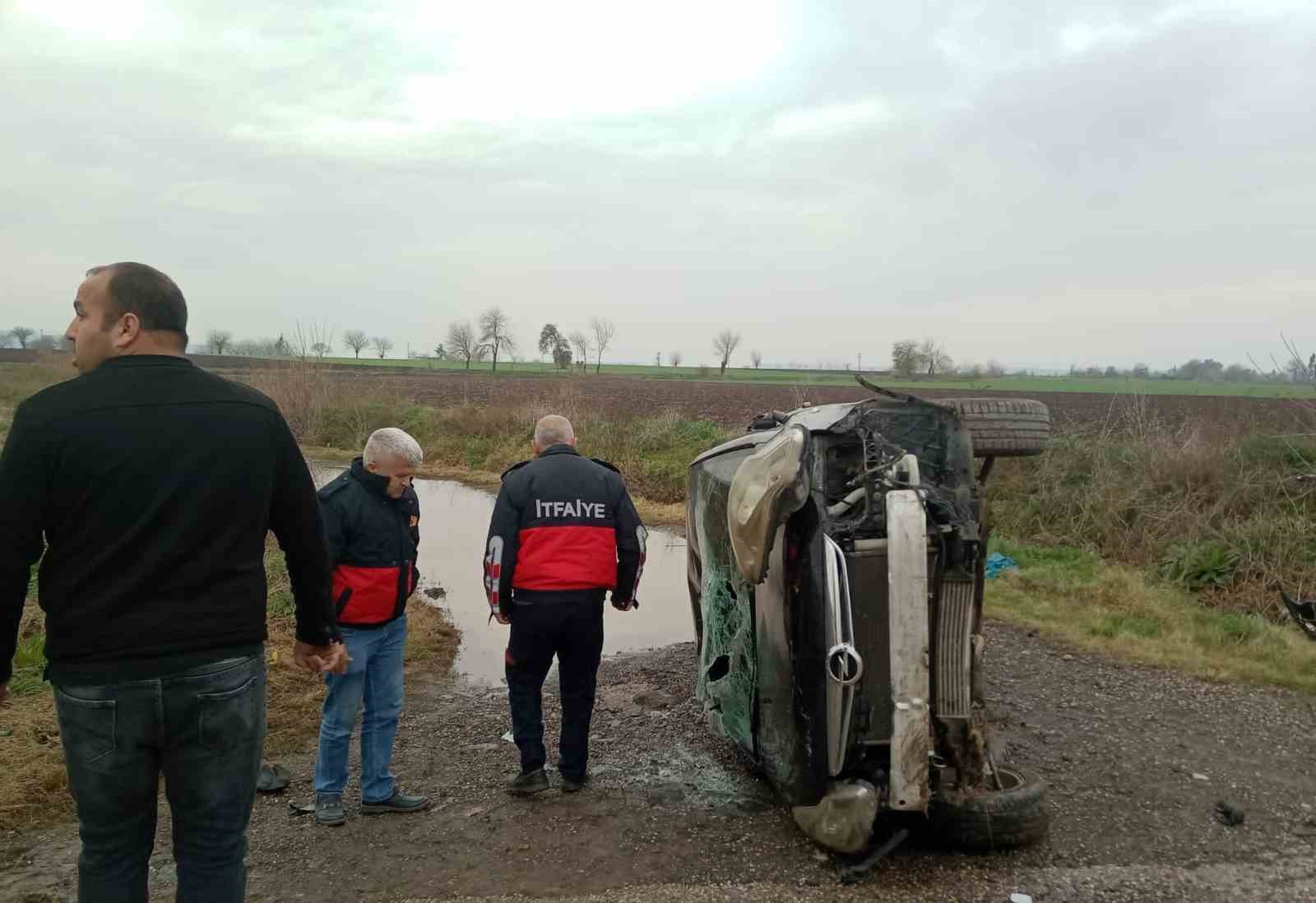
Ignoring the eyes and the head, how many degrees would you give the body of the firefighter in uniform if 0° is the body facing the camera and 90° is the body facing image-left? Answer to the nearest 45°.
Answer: approximately 180°

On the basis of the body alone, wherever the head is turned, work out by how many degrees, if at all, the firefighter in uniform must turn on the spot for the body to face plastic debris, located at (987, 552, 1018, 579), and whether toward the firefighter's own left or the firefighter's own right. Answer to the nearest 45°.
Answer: approximately 45° to the firefighter's own right

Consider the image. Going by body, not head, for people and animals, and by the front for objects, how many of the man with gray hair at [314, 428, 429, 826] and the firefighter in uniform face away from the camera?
1

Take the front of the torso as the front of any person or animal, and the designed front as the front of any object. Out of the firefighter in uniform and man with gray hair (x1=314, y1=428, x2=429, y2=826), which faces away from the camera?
the firefighter in uniform

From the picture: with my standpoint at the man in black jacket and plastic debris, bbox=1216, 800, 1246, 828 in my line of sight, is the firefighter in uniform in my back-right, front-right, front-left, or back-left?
front-left

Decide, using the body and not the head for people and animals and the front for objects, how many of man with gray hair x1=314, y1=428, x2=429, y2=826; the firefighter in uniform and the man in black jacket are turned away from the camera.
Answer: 2

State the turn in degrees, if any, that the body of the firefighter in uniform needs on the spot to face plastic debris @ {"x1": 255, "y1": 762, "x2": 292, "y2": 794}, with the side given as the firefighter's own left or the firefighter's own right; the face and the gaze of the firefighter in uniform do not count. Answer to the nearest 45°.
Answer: approximately 90° to the firefighter's own left

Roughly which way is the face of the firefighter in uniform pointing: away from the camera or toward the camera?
away from the camera

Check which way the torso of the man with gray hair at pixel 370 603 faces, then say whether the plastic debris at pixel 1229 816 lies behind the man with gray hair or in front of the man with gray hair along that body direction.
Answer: in front

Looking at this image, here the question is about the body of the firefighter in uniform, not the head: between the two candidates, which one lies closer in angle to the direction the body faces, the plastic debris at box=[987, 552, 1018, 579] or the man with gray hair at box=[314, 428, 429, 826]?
the plastic debris

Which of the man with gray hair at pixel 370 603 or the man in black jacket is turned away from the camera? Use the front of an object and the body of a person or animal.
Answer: the man in black jacket

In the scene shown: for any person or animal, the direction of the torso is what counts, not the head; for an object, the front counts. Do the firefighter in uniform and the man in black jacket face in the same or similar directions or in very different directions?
same or similar directions

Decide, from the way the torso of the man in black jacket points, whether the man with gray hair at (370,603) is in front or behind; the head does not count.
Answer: in front

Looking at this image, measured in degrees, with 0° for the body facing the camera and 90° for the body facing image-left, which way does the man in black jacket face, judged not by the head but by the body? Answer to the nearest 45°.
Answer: approximately 180°
